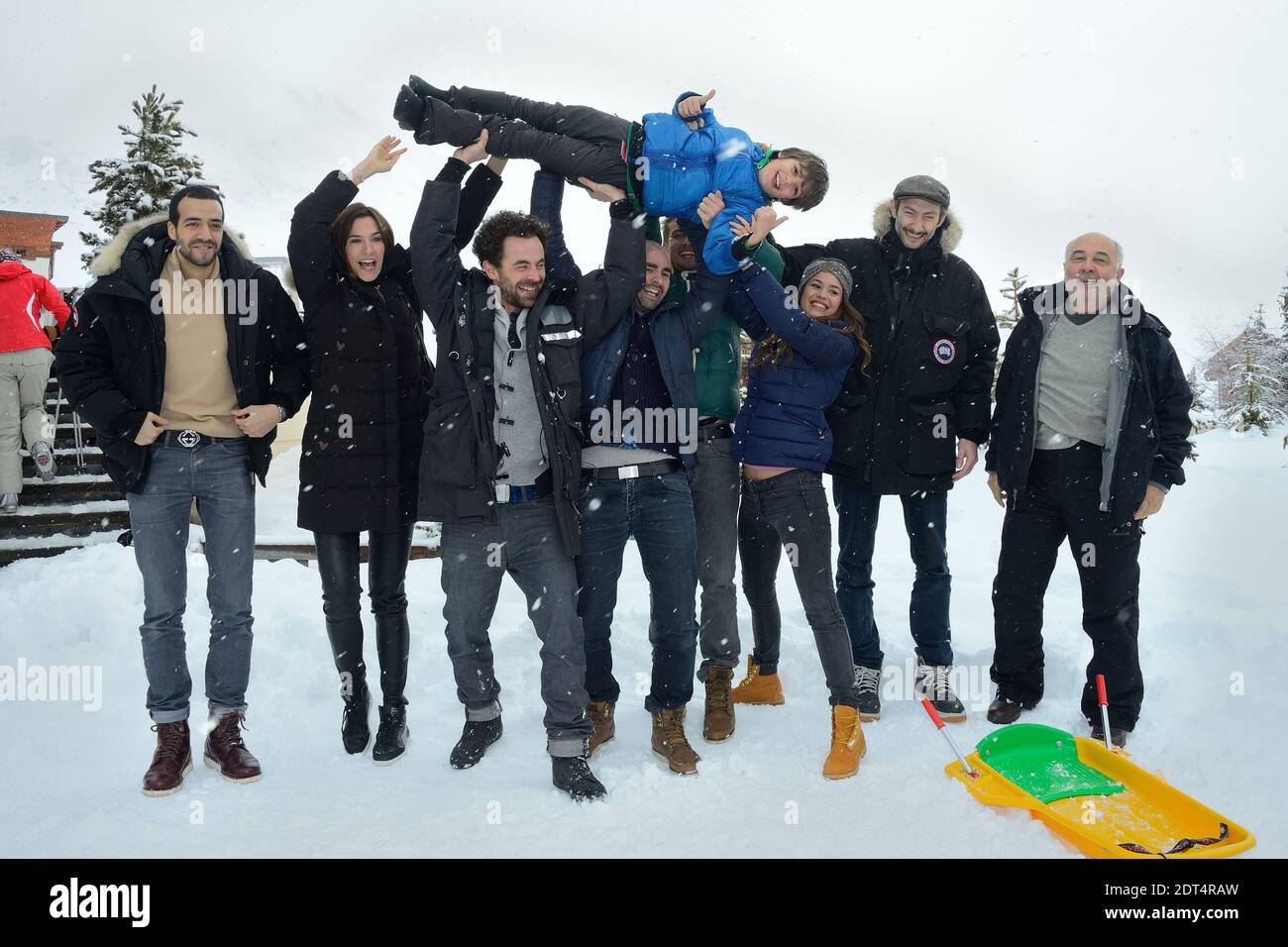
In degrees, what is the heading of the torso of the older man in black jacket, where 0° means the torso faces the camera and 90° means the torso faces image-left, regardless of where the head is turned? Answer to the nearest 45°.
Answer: approximately 0°

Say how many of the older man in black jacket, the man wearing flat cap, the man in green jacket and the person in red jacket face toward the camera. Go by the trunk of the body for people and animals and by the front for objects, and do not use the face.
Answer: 3

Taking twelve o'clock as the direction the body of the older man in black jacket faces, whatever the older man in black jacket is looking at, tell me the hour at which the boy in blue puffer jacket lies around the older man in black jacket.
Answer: The boy in blue puffer jacket is roughly at 2 o'clock from the older man in black jacket.

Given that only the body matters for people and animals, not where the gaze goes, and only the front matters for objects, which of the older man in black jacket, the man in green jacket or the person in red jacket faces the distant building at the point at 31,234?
the person in red jacket

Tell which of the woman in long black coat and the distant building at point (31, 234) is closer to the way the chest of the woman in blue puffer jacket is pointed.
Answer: the woman in long black coat

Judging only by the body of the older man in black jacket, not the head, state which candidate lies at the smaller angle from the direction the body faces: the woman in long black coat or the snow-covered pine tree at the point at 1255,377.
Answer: the woman in long black coat

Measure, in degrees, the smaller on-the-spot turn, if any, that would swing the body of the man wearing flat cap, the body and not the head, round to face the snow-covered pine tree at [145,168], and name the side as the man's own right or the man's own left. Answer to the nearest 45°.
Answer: approximately 135° to the man's own right

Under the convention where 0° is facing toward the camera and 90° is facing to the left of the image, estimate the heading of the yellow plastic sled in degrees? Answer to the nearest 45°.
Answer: approximately 315°

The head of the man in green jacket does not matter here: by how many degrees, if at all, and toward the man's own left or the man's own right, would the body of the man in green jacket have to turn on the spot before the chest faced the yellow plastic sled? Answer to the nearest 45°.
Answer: approximately 45° to the man's own left

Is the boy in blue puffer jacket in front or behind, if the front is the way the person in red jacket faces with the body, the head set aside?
behind

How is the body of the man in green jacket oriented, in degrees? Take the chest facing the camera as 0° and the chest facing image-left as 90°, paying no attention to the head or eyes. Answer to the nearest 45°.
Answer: approximately 0°
